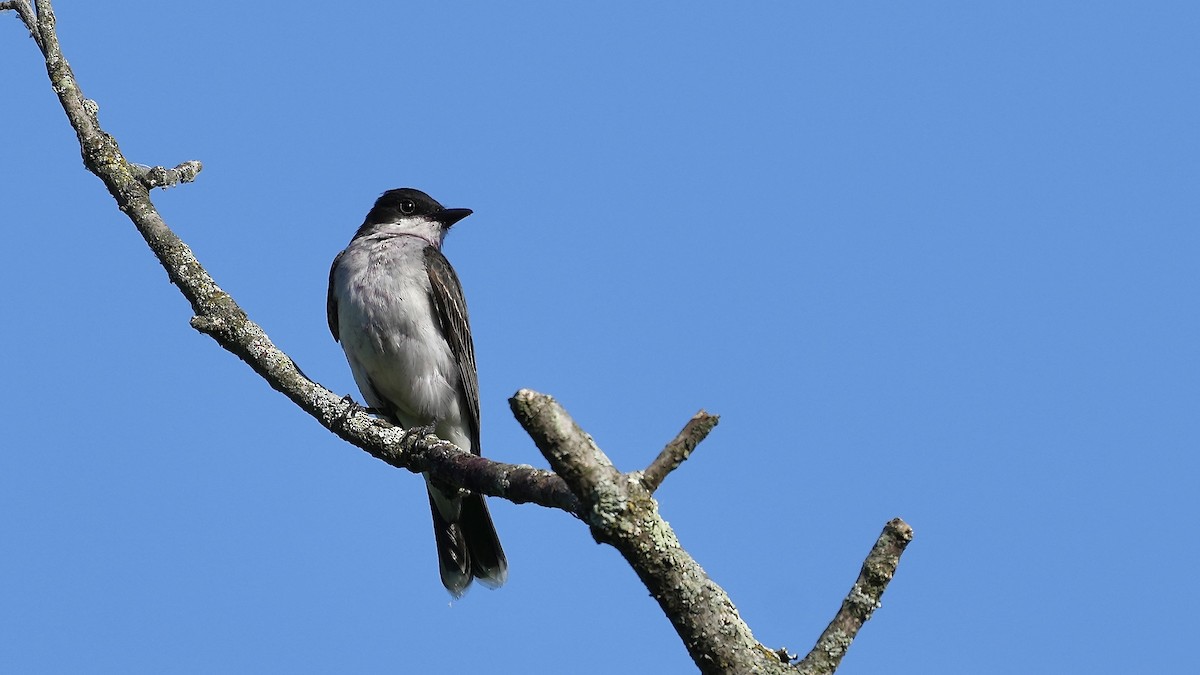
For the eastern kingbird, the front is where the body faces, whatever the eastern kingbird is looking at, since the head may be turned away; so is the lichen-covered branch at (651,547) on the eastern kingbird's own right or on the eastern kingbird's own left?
on the eastern kingbird's own left

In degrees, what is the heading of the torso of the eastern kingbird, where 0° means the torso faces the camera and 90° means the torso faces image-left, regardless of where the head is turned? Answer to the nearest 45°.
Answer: approximately 45°
